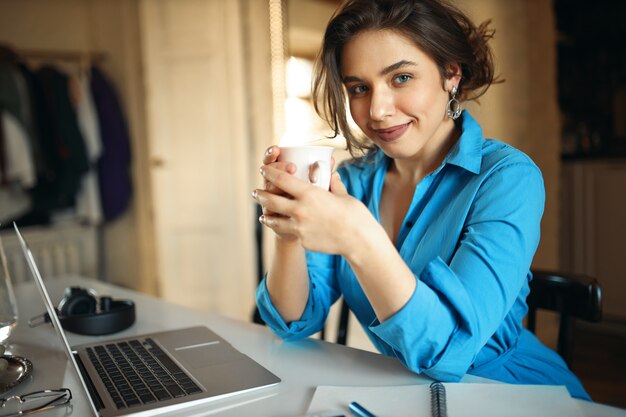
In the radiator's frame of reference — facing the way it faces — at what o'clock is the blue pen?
The blue pen is roughly at 12 o'clock from the radiator.

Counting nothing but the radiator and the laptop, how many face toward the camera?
1

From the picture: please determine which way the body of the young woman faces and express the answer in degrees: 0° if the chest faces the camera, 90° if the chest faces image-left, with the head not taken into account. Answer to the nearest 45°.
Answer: approximately 45°

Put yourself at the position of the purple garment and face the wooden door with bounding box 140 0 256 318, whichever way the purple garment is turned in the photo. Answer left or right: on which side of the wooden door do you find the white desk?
right

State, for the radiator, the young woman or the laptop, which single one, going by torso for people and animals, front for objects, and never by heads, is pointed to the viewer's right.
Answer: the laptop

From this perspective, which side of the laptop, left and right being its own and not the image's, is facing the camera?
right
